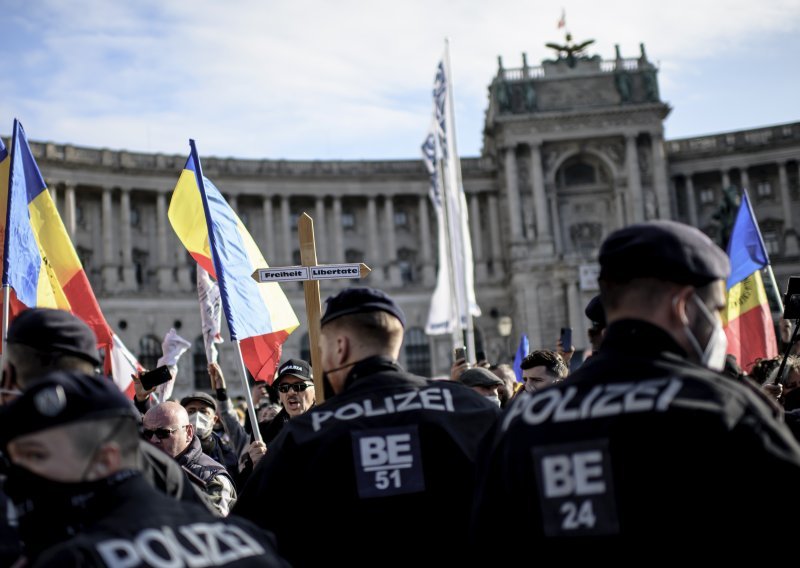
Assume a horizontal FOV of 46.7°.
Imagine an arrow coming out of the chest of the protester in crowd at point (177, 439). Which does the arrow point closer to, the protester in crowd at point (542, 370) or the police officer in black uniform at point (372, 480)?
the police officer in black uniform

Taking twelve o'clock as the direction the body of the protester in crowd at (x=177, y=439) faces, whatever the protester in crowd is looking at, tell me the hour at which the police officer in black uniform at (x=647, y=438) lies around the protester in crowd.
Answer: The police officer in black uniform is roughly at 10 o'clock from the protester in crowd.

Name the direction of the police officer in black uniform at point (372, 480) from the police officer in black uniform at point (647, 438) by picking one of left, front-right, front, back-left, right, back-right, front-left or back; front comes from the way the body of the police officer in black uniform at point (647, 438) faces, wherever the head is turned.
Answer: left

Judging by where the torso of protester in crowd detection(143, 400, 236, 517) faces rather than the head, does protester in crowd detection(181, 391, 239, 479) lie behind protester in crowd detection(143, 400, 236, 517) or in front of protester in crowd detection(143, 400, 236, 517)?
behind

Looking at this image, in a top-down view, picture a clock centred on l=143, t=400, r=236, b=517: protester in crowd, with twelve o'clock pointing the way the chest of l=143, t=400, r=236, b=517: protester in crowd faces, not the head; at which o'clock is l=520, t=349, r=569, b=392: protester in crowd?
l=520, t=349, r=569, b=392: protester in crowd is roughly at 7 o'clock from l=143, t=400, r=236, b=517: protester in crowd.

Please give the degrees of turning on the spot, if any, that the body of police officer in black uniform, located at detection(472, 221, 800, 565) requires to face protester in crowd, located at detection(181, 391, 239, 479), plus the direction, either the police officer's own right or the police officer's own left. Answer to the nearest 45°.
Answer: approximately 90° to the police officer's own left

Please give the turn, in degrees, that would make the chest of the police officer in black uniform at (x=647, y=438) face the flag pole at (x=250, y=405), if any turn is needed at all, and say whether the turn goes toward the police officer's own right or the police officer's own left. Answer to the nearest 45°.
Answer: approximately 90° to the police officer's own left

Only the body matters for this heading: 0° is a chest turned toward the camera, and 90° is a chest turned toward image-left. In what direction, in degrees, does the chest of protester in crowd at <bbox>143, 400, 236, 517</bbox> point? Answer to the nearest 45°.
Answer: approximately 45°

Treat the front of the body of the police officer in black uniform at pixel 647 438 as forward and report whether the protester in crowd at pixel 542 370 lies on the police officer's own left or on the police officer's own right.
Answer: on the police officer's own left

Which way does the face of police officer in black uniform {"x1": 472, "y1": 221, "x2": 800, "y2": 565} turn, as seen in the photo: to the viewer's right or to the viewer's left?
to the viewer's right

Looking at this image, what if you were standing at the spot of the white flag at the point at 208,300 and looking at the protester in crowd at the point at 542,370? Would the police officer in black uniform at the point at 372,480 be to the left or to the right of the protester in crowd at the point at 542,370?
right

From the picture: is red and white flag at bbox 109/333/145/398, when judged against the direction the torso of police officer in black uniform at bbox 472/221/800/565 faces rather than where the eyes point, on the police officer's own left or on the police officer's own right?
on the police officer's own left

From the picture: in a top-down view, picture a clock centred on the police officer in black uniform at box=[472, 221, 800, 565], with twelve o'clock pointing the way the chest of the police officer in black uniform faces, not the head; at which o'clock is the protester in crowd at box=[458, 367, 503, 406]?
The protester in crowd is roughly at 10 o'clock from the police officer in black uniform.

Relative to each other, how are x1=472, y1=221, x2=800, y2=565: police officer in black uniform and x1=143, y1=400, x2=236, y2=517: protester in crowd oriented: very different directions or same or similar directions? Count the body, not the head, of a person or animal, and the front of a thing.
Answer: very different directions

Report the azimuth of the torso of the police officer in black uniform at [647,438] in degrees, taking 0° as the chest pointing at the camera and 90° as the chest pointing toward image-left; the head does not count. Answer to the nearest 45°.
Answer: approximately 225°
